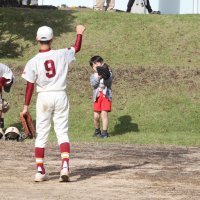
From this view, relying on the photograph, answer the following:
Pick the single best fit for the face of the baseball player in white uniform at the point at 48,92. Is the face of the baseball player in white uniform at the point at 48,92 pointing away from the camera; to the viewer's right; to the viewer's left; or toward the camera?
away from the camera

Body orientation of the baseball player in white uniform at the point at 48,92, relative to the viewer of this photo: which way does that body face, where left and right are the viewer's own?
facing away from the viewer

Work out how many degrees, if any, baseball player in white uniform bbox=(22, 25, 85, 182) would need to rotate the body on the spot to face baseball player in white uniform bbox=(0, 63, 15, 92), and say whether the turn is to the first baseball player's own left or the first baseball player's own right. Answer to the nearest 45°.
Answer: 0° — they already face them
